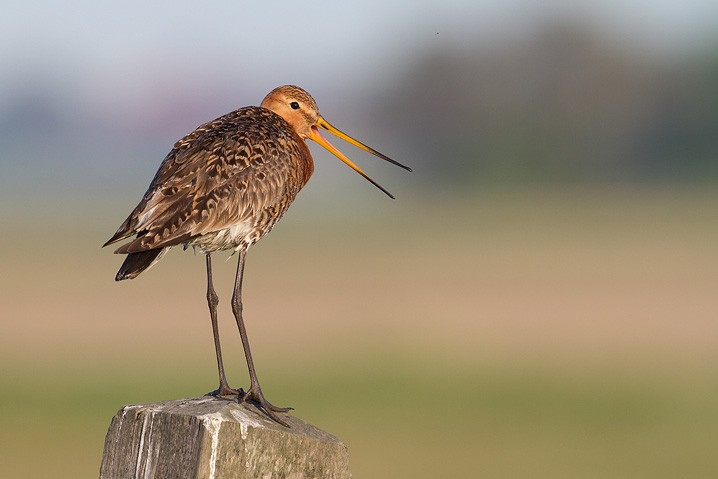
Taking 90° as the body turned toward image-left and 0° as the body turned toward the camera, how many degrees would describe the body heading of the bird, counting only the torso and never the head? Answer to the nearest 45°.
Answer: approximately 270°
